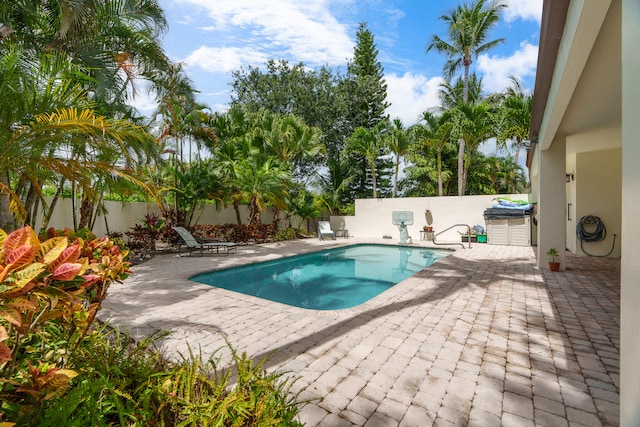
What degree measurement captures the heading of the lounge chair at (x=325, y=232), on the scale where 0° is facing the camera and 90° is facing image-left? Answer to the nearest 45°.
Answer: approximately 315°

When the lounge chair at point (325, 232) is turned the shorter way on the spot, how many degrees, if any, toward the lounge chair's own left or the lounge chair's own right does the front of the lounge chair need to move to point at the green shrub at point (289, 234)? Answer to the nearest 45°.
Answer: approximately 135° to the lounge chair's own right

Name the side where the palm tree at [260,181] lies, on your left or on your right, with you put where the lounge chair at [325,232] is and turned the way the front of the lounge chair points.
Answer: on your right

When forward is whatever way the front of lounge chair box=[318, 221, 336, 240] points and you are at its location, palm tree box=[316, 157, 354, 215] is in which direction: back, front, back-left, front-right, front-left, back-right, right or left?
back-left

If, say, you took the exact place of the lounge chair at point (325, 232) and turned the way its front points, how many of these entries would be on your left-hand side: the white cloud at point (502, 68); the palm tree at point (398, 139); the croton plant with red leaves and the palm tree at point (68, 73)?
2

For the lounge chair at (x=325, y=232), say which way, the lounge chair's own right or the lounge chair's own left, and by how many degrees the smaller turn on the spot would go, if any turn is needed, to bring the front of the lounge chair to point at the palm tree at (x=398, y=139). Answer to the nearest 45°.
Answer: approximately 90° to the lounge chair's own left
